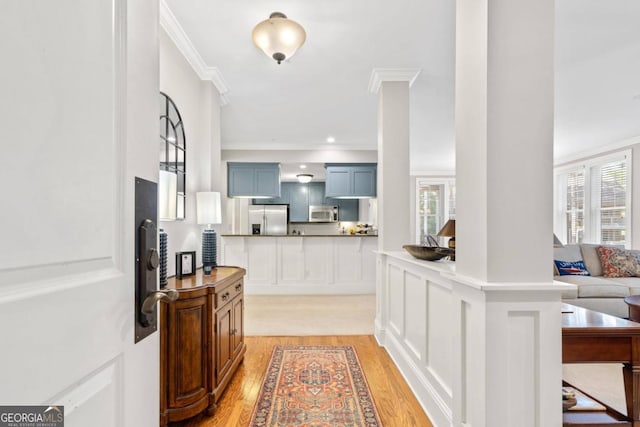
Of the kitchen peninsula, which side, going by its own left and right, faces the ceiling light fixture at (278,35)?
front

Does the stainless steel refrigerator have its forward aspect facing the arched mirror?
yes

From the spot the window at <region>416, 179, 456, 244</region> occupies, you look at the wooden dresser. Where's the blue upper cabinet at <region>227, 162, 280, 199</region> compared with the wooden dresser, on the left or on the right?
right

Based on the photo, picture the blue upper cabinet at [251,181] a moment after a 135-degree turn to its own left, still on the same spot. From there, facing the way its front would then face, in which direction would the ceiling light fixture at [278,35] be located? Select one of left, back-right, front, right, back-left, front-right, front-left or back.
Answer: back-right

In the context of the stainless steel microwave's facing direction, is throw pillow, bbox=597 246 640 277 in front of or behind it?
in front

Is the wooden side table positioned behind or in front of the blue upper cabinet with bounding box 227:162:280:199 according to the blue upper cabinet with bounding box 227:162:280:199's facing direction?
in front

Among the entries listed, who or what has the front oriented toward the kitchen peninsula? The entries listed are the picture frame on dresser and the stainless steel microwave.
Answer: the stainless steel microwave

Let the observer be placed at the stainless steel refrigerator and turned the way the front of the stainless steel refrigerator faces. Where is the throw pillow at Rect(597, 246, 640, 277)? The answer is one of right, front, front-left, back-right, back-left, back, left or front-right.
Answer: front-left

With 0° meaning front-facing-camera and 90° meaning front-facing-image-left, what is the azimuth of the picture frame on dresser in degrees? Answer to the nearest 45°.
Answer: approximately 315°

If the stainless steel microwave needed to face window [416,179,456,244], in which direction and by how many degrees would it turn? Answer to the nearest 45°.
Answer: approximately 90° to its left

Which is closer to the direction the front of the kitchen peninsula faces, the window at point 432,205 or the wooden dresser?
the wooden dresser
